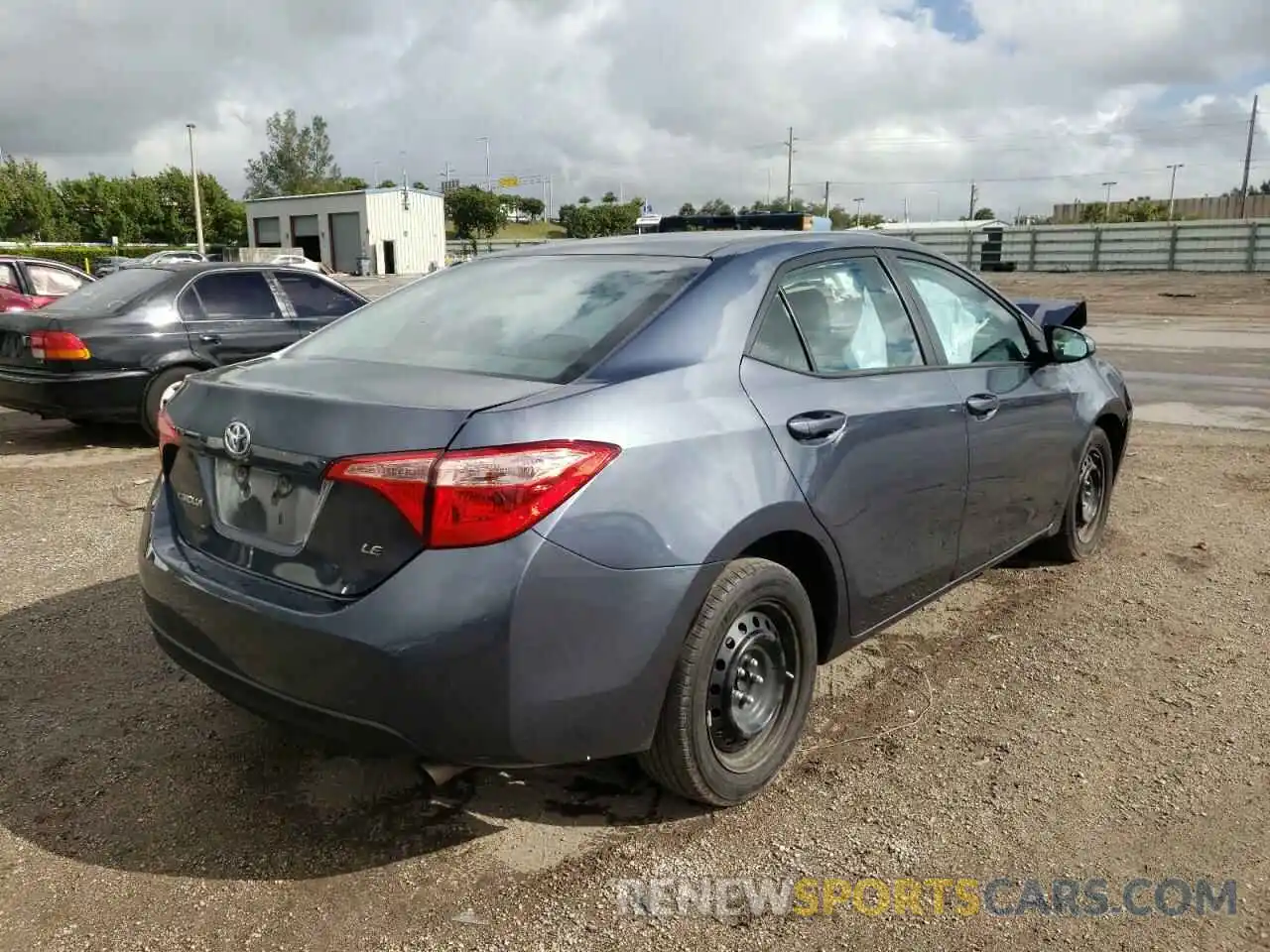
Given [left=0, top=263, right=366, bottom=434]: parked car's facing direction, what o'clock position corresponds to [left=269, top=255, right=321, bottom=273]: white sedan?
The white sedan is roughly at 11 o'clock from the parked car.

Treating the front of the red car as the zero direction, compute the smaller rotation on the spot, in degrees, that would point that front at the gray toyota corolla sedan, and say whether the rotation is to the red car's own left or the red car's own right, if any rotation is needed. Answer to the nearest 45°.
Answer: approximately 90° to the red car's own right

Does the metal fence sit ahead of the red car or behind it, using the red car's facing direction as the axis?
ahead

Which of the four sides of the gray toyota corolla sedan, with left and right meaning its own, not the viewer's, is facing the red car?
left

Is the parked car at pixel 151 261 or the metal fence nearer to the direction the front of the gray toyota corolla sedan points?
the metal fence

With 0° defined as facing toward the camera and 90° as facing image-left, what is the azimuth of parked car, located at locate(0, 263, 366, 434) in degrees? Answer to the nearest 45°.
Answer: approximately 225°

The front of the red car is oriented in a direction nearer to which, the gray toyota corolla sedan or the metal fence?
the metal fence
